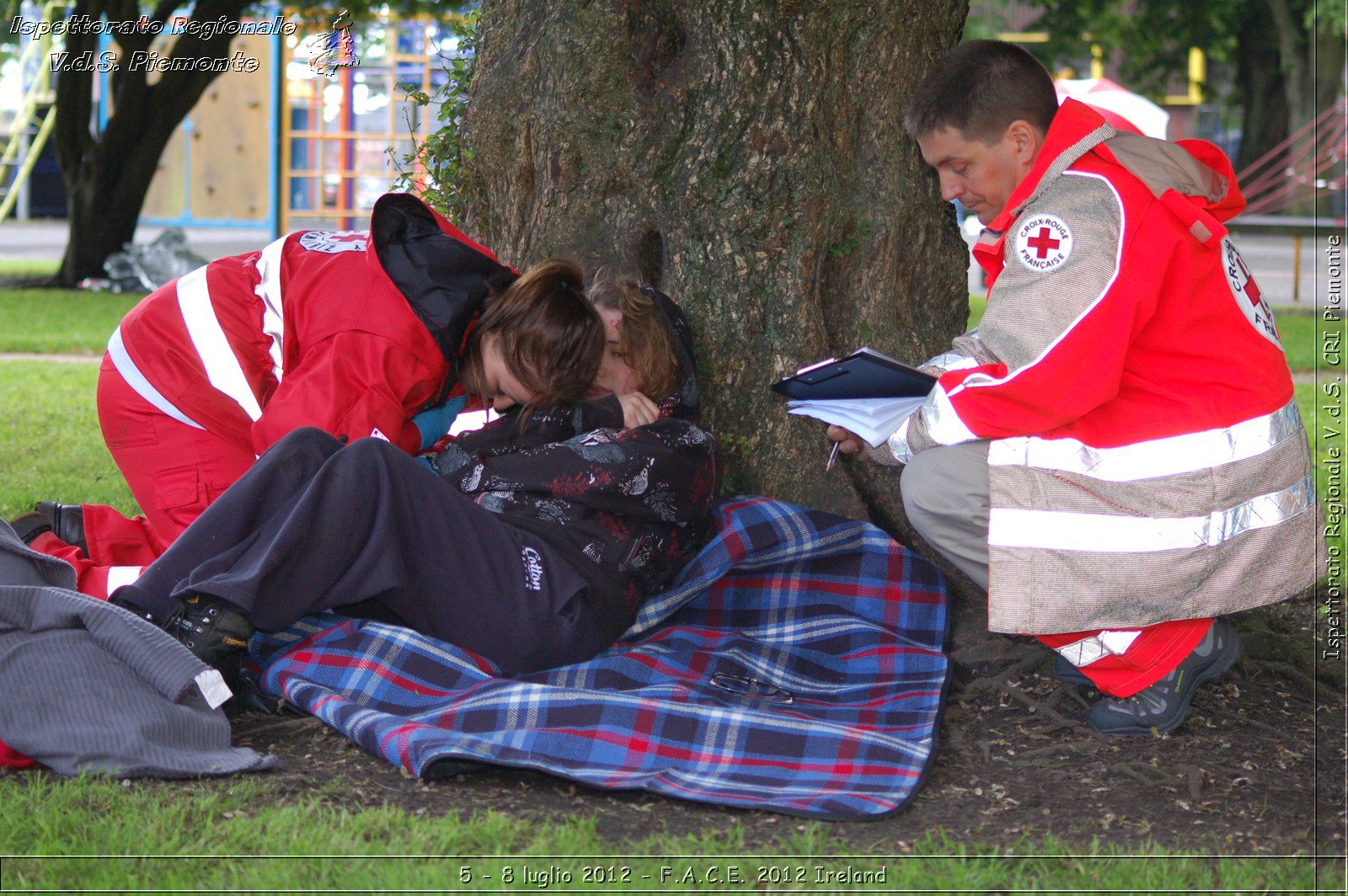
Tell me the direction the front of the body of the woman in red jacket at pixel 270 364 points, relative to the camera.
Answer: to the viewer's right

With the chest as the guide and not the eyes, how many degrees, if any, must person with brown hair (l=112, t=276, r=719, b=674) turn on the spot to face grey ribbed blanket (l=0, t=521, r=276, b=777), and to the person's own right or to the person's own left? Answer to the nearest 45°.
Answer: approximately 45° to the person's own left

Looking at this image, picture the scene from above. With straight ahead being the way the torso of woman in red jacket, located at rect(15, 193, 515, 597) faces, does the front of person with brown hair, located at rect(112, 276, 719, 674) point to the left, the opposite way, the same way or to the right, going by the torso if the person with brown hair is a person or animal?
the opposite way

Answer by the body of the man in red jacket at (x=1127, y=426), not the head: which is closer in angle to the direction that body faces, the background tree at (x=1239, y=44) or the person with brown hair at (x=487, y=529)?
the person with brown hair

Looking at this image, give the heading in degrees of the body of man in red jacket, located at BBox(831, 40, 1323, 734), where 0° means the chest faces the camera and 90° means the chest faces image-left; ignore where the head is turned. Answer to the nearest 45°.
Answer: approximately 90°

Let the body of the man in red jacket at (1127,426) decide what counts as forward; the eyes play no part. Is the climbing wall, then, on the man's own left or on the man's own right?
on the man's own right

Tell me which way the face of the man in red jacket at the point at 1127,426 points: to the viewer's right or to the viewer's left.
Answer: to the viewer's left

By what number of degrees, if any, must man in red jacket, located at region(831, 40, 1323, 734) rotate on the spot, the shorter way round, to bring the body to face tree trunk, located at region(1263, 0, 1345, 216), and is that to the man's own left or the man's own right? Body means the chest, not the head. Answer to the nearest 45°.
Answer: approximately 90° to the man's own right

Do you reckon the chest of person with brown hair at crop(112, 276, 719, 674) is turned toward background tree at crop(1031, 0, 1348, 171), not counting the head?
no

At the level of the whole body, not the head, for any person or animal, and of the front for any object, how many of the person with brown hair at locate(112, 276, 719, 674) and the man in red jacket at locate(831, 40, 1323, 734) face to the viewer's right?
0

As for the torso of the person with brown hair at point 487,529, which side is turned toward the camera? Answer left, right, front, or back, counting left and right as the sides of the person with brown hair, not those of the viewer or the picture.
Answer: left

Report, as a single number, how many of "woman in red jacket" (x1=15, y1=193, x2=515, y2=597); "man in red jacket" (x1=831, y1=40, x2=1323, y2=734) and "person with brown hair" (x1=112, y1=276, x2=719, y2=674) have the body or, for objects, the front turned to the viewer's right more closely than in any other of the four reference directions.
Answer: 1

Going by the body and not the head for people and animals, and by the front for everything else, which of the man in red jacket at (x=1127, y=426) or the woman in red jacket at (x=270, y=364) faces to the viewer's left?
the man in red jacket at (x=1127, y=426)

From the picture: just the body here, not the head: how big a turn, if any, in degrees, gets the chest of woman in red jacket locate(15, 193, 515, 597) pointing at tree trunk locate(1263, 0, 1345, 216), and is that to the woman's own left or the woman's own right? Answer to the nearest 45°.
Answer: approximately 45° to the woman's own left

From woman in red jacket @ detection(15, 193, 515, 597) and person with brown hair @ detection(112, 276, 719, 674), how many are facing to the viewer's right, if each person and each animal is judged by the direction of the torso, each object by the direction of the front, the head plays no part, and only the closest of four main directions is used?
1
